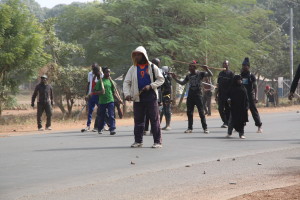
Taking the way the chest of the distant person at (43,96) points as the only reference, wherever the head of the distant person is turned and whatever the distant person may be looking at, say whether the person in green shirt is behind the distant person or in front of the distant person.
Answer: in front

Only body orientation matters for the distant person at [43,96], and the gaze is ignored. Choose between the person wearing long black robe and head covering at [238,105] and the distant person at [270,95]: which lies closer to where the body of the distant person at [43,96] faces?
the person wearing long black robe and head covering

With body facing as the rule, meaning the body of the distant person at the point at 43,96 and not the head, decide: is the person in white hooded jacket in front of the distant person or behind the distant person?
in front

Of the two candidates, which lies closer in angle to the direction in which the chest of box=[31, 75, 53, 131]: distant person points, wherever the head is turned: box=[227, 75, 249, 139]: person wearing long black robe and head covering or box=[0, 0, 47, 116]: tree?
the person wearing long black robe and head covering

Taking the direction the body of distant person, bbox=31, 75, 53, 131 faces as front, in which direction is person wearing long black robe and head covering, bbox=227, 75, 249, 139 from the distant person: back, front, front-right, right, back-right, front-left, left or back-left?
front-left

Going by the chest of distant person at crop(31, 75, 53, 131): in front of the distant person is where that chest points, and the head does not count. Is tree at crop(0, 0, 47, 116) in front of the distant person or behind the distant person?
behind

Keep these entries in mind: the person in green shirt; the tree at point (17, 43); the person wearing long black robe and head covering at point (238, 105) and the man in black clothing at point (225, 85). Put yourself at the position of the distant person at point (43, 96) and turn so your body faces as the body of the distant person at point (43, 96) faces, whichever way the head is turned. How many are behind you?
1

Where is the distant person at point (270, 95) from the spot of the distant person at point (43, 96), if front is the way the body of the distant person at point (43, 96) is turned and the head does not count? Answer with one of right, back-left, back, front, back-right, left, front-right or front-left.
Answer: back-left

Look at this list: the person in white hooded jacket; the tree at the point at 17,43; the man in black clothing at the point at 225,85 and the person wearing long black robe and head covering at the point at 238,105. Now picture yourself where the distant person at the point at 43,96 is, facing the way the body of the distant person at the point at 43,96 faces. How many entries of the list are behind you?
1

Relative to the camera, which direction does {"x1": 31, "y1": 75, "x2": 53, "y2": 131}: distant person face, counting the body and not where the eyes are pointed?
toward the camera

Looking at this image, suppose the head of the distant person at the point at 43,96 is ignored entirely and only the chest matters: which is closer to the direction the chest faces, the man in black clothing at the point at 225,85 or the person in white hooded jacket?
the person in white hooded jacket

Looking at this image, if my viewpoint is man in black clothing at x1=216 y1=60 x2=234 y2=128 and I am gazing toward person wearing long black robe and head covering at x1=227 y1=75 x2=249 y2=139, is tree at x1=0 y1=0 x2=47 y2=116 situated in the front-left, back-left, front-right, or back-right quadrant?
back-right

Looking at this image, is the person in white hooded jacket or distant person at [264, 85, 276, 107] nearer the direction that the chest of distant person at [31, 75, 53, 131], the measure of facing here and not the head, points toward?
the person in white hooded jacket

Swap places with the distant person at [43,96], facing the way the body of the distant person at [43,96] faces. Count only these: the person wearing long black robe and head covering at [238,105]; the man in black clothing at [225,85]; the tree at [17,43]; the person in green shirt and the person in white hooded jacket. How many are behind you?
1
